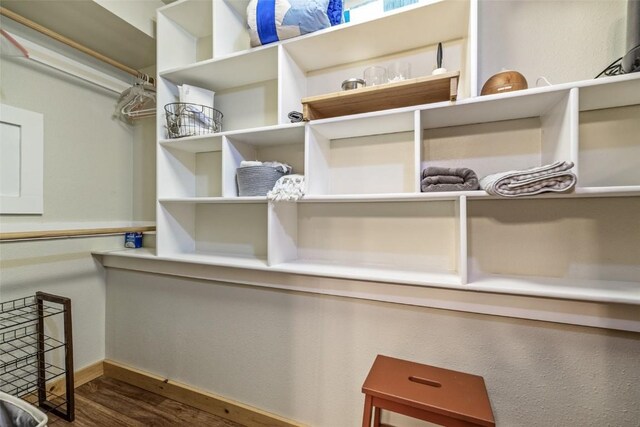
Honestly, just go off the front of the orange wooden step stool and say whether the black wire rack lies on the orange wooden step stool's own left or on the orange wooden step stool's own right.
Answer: on the orange wooden step stool's own right

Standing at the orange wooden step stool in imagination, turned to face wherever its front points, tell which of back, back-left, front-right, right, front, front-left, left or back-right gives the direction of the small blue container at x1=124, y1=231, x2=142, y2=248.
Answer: right

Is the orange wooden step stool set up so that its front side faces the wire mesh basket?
no

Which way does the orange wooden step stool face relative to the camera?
toward the camera

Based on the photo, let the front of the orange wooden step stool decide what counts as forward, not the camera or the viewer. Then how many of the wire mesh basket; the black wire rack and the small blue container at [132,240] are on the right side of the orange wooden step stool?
3
